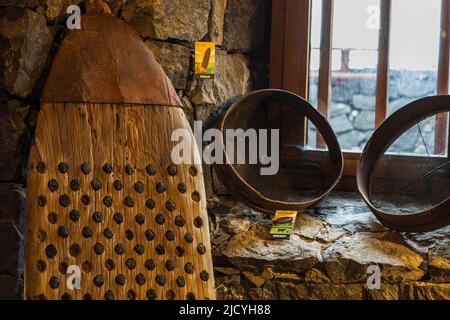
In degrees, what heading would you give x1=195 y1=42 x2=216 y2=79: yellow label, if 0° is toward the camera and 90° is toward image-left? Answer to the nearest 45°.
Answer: approximately 0°

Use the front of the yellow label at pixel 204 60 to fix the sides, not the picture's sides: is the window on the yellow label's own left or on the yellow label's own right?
on the yellow label's own left
